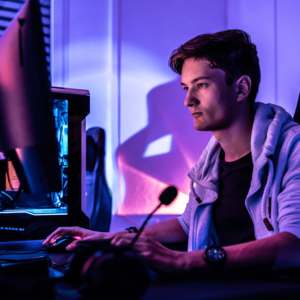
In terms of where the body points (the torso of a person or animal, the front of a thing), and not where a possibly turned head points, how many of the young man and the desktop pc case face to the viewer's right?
1

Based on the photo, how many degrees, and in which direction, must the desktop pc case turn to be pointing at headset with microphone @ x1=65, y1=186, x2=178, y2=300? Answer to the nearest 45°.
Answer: approximately 90° to its right

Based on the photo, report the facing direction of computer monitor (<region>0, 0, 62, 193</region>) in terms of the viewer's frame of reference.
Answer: facing away from the viewer and to the right of the viewer

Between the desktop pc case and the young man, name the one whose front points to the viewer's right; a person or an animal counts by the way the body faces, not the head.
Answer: the desktop pc case

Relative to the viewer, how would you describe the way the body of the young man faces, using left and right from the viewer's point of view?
facing the viewer and to the left of the viewer

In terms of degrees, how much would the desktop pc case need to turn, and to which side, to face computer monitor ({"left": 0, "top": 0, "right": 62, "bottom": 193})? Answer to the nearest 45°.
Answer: approximately 90° to its right

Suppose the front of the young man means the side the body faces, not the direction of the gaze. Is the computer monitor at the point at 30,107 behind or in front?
in front

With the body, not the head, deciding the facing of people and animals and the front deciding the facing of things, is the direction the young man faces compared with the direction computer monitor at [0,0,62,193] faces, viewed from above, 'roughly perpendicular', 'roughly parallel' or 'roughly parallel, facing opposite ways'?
roughly parallel, facing opposite ways
